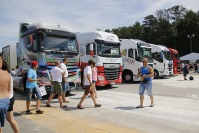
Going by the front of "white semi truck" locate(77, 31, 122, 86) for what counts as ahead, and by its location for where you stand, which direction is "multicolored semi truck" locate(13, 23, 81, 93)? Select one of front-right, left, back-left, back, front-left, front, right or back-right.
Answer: right

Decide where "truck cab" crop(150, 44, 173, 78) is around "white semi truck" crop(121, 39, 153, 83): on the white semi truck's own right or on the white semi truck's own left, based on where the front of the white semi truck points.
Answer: on the white semi truck's own left

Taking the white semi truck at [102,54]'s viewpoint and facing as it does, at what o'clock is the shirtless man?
The shirtless man is roughly at 2 o'clock from the white semi truck.

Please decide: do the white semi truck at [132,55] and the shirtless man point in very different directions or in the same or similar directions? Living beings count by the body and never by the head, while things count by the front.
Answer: very different directions

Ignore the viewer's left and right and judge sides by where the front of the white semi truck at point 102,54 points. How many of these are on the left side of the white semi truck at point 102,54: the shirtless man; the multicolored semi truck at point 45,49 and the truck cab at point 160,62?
1

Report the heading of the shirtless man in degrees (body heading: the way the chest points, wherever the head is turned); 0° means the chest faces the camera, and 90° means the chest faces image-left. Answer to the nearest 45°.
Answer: approximately 180°

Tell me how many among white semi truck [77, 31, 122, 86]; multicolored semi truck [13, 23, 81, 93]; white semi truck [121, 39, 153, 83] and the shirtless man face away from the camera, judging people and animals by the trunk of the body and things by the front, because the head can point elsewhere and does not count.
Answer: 1

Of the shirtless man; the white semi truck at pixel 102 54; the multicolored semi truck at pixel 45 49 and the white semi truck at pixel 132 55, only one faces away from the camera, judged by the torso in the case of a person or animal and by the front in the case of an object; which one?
the shirtless man

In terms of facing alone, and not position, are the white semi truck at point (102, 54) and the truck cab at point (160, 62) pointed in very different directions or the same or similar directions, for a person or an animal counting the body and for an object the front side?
same or similar directions

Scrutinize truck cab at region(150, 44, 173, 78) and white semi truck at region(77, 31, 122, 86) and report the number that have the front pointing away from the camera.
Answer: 0

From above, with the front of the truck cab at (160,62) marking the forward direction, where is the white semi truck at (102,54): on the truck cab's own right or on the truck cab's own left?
on the truck cab's own right

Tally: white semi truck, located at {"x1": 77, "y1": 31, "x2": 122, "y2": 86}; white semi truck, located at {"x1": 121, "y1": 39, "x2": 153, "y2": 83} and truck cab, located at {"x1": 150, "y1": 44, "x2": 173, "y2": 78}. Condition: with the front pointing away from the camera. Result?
0

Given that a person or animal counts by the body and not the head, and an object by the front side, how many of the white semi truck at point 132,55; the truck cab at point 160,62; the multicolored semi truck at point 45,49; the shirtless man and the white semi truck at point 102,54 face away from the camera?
1

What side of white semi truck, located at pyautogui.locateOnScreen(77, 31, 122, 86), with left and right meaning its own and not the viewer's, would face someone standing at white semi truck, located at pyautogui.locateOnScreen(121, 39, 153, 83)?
left

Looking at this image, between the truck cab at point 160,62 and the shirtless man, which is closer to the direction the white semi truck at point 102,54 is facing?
the shirtless man
